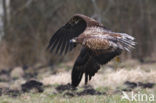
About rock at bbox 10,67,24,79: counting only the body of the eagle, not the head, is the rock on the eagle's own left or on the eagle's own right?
on the eagle's own right

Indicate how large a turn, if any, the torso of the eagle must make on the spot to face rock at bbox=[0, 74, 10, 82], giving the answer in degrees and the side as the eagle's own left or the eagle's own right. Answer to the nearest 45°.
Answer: approximately 45° to the eagle's own right

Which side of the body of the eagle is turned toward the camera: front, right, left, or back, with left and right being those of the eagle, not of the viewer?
left
